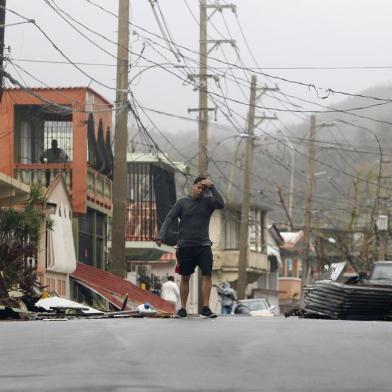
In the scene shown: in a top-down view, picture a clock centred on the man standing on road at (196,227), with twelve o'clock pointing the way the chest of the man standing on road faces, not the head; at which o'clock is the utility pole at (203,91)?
The utility pole is roughly at 6 o'clock from the man standing on road.

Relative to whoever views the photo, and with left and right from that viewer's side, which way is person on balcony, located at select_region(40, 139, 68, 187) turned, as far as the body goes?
facing the viewer

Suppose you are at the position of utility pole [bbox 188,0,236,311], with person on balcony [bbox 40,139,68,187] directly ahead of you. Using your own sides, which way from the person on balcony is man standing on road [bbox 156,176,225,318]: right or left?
left

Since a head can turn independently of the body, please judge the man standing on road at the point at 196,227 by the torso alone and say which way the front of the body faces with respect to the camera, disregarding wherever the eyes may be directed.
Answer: toward the camera

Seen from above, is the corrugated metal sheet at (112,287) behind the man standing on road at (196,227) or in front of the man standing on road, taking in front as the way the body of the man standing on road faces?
behind

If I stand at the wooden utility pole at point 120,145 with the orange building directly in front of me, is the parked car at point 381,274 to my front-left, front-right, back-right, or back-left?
back-right

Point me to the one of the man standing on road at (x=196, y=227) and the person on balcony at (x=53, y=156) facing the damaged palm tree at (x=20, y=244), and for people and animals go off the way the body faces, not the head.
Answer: the person on balcony

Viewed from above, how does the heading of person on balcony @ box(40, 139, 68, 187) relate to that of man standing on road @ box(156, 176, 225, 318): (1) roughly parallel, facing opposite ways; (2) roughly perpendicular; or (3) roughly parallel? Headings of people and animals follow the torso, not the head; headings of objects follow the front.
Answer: roughly parallel

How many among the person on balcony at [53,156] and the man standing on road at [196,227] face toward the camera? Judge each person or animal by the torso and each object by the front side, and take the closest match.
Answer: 2

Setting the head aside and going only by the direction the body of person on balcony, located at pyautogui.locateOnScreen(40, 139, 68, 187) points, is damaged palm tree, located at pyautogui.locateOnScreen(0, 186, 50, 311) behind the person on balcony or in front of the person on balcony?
in front
